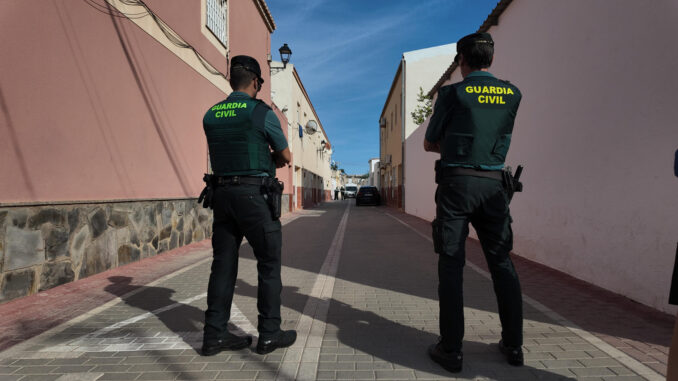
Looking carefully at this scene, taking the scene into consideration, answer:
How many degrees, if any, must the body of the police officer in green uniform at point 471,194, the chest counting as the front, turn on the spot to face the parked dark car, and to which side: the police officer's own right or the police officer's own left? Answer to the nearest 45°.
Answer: approximately 45° to the police officer's own right

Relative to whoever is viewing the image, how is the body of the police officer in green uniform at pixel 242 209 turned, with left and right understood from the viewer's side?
facing away from the viewer and to the right of the viewer

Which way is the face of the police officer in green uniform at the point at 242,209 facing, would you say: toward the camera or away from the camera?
away from the camera

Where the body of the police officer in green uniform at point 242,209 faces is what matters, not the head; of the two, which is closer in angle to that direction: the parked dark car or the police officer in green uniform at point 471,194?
the parked dark car

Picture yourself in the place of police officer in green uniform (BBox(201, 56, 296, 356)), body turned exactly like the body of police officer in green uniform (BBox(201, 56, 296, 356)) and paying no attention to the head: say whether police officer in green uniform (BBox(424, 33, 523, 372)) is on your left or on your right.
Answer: on your right

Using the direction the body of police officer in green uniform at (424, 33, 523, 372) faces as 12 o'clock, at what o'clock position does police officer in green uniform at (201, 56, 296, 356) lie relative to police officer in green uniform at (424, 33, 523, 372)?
police officer in green uniform at (201, 56, 296, 356) is roughly at 10 o'clock from police officer in green uniform at (424, 33, 523, 372).

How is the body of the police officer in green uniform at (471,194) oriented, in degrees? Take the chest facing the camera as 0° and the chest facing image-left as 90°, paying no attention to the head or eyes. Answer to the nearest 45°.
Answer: approximately 135°
